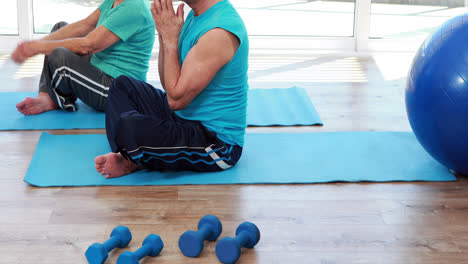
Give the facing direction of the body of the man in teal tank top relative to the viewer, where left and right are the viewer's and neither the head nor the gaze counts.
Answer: facing to the left of the viewer
